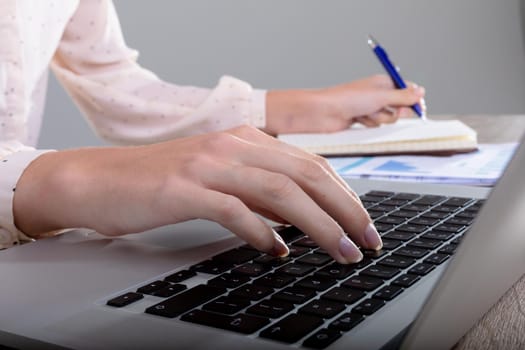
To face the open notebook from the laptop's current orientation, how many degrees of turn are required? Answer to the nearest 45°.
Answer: approximately 45° to its right

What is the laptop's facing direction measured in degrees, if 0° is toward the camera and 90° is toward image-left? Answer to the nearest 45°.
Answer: approximately 135°
